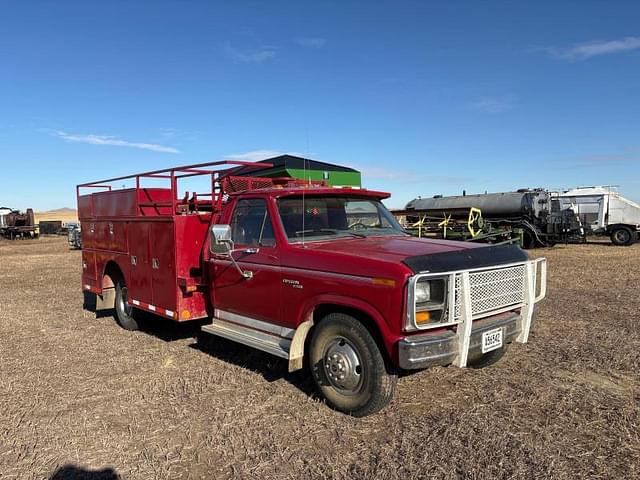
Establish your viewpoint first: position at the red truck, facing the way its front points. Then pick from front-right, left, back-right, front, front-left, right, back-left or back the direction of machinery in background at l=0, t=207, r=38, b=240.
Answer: back

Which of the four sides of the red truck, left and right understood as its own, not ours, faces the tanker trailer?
left

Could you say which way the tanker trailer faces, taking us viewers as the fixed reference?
facing away from the viewer and to the left of the viewer

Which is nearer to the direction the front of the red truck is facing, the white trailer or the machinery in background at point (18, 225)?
the white trailer

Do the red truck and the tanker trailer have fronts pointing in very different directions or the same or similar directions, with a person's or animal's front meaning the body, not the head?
very different directions

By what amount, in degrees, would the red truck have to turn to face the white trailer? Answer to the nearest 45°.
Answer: approximately 90° to its left

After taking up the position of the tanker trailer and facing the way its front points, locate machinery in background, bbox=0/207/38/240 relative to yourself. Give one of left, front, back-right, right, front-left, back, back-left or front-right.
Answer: front-left

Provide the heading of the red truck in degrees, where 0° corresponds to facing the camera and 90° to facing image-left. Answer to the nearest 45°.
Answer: approximately 315°
